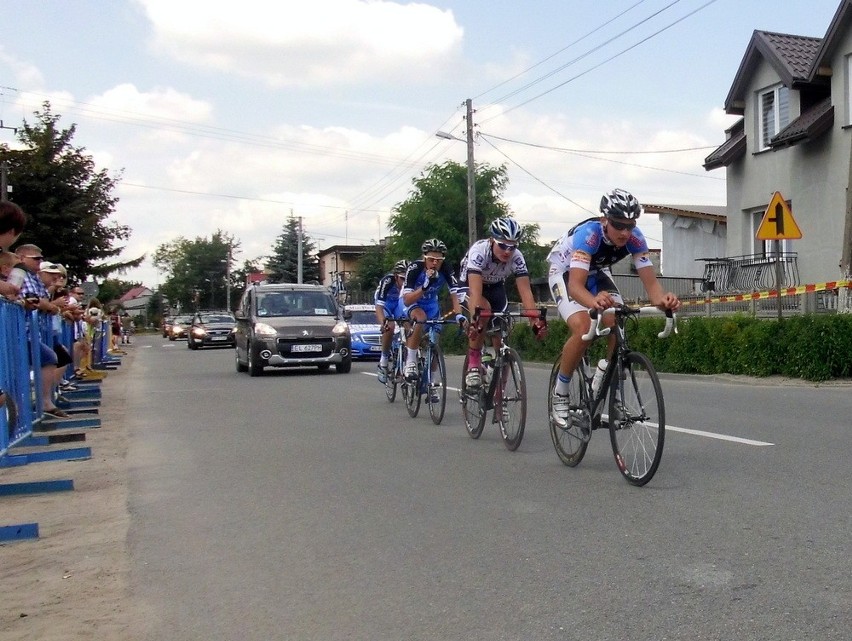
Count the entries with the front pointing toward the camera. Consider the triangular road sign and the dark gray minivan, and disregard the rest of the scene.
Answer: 2

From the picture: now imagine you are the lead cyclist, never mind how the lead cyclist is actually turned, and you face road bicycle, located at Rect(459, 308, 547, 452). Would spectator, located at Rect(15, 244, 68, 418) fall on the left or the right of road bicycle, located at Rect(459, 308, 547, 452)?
left

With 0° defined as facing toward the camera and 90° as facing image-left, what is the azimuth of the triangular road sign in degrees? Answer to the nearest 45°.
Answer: approximately 0°

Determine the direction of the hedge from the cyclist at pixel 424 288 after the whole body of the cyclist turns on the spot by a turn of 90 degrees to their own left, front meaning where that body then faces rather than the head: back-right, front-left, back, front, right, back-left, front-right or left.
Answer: front

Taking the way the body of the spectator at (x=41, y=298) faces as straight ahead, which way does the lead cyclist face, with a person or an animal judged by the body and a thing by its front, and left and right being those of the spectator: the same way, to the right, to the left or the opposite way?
to the right

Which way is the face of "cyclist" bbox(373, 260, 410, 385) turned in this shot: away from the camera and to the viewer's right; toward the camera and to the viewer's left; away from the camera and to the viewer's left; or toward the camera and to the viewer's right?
toward the camera and to the viewer's right

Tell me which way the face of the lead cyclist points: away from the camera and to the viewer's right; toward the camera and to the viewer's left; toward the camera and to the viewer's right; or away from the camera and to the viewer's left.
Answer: toward the camera and to the viewer's right

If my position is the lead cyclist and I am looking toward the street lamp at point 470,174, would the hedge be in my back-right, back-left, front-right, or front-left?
front-right

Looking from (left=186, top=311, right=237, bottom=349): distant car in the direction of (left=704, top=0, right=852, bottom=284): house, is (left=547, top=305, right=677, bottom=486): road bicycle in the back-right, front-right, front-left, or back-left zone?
front-right

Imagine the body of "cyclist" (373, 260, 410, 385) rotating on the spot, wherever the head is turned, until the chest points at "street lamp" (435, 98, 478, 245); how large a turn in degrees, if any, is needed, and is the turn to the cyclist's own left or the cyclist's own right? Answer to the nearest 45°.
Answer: approximately 135° to the cyclist's own left

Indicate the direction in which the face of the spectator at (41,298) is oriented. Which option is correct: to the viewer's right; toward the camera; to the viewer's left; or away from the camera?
to the viewer's right

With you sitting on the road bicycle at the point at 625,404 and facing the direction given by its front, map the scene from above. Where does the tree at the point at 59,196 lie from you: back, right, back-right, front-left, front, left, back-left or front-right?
back

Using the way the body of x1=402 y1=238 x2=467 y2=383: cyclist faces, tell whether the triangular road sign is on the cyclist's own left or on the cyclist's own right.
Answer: on the cyclist's own left

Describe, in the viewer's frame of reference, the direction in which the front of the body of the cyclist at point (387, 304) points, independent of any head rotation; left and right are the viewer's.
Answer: facing the viewer and to the right of the viewer
